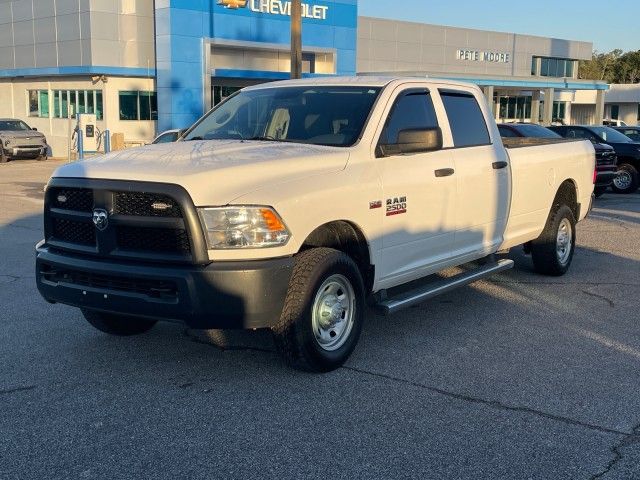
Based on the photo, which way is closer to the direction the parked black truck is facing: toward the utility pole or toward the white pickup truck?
the white pickup truck

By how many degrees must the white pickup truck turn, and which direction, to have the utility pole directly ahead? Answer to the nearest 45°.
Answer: approximately 135° to its right

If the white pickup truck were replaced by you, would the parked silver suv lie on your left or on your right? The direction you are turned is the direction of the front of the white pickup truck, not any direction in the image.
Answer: on your right

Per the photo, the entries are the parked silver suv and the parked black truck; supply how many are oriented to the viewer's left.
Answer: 0

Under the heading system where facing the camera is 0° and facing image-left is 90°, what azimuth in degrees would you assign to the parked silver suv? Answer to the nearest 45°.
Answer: approximately 315°

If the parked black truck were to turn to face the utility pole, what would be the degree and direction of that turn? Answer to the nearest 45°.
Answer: approximately 135° to its right

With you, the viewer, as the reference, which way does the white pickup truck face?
facing the viewer and to the left of the viewer

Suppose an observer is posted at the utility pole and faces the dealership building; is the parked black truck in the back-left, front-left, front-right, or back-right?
back-right

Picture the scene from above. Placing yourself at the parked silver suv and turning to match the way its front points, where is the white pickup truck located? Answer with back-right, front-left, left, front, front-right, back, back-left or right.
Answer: front-right

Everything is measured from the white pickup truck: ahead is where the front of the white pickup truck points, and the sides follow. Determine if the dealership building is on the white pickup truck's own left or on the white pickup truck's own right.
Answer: on the white pickup truck's own right

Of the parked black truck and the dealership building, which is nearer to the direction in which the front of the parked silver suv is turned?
the parked black truck
